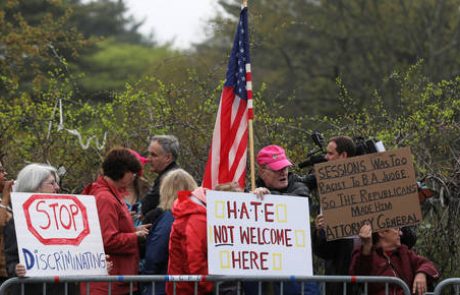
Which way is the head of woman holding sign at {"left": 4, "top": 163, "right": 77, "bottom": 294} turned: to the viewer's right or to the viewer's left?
to the viewer's right

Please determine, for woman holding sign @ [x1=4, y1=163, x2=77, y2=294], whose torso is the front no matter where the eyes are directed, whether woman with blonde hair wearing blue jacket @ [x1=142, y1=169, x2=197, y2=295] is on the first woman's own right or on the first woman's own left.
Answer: on the first woman's own left

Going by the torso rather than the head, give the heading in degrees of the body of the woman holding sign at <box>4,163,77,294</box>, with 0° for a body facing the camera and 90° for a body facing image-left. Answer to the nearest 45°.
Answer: approximately 315°

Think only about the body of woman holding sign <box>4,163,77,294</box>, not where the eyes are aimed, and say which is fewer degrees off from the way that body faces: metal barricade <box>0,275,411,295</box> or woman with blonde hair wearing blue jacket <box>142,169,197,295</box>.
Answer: the metal barricade

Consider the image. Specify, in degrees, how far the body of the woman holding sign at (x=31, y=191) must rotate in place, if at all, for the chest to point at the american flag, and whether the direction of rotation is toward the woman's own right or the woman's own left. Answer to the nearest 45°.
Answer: approximately 45° to the woman's own left
